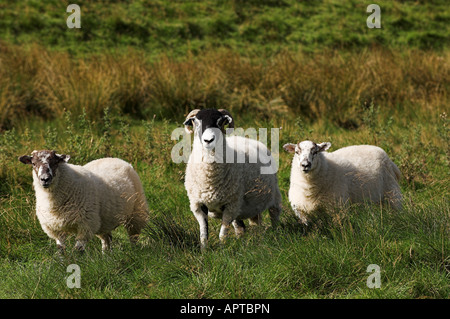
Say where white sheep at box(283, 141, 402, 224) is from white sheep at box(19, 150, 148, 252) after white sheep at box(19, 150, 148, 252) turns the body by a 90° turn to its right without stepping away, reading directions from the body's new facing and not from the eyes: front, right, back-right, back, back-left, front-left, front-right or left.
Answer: back-right

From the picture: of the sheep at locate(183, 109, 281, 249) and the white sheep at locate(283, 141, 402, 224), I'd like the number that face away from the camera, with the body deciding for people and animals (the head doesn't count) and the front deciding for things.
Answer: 0

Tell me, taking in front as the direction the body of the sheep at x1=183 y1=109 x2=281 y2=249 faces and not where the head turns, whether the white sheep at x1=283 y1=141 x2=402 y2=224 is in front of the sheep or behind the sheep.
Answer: behind

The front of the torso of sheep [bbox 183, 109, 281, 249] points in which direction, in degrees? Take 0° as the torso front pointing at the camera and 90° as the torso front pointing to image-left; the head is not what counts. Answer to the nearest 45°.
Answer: approximately 45°

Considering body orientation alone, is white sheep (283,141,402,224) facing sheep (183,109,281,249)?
yes

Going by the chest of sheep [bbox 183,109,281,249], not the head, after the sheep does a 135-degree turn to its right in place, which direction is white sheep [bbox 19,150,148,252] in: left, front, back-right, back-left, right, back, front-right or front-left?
left

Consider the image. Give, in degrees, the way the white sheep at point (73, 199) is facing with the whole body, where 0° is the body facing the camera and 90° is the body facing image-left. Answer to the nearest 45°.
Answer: approximately 45°
